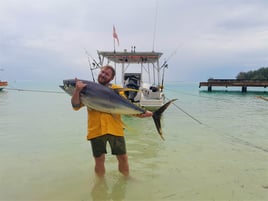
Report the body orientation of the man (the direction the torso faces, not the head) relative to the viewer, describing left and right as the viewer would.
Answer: facing the viewer

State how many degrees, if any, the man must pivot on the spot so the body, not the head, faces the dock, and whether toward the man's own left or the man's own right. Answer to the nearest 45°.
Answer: approximately 135° to the man's own left
